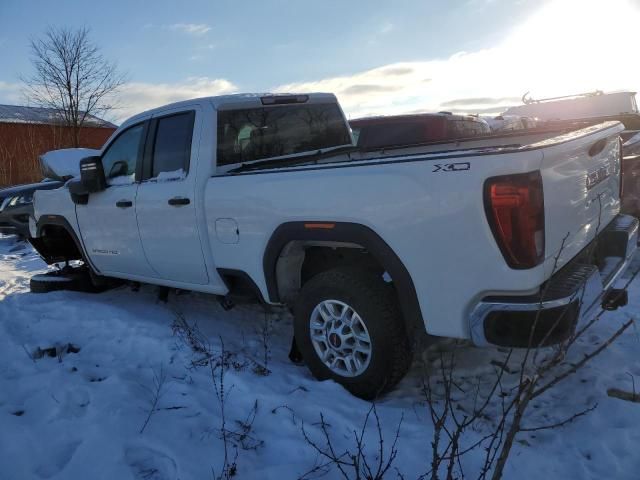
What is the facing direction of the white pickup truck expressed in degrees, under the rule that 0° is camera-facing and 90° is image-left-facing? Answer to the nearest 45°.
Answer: approximately 135°

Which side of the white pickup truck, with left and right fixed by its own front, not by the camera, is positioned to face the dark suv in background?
front

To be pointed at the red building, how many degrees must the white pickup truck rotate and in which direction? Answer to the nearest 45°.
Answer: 0° — it already faces it
